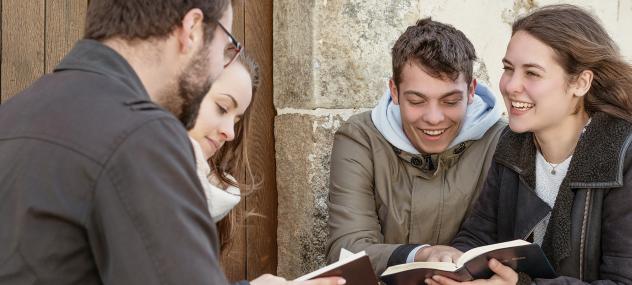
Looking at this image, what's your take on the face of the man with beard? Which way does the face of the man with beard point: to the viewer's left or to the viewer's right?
to the viewer's right

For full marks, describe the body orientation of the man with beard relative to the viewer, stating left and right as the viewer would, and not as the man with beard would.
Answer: facing away from the viewer and to the right of the viewer

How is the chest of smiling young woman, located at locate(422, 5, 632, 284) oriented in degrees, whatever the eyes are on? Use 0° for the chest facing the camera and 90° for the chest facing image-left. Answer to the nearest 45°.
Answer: approximately 45°

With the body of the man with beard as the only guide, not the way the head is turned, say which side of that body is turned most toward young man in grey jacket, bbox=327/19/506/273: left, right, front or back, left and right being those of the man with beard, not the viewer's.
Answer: front

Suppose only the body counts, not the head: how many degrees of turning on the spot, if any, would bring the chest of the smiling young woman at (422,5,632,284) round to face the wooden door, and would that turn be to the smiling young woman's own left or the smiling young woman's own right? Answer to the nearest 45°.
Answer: approximately 45° to the smiling young woman's own right

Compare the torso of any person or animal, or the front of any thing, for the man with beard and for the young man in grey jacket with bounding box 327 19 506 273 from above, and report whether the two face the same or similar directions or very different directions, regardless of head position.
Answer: very different directions

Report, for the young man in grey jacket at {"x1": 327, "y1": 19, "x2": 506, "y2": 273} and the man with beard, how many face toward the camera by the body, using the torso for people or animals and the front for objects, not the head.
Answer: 1

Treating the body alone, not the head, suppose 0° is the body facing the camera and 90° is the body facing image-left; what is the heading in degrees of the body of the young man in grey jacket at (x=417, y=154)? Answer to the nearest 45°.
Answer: approximately 0°

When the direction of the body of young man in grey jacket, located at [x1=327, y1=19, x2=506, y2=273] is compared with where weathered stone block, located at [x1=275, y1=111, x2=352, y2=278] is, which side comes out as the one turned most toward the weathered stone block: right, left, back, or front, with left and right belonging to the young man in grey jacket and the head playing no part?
right
